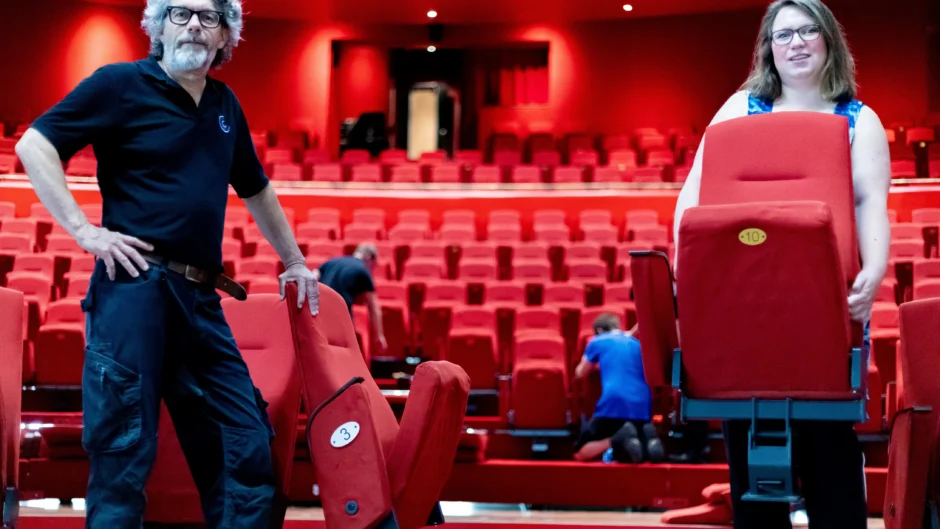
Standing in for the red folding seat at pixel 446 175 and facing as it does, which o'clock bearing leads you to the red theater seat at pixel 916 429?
The red theater seat is roughly at 12 o'clock from the red folding seat.

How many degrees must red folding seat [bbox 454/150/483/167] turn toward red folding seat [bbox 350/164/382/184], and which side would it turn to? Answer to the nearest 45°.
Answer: approximately 45° to its right

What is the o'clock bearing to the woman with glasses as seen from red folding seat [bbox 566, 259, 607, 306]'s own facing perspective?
The woman with glasses is roughly at 12 o'clock from the red folding seat.

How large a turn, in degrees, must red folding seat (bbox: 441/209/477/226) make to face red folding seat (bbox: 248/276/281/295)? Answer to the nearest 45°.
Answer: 0° — it already faces it

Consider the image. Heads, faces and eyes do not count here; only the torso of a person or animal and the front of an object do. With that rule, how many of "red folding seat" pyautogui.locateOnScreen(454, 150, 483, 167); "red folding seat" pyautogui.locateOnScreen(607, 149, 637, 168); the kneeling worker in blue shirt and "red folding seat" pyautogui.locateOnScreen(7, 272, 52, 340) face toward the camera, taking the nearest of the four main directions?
3

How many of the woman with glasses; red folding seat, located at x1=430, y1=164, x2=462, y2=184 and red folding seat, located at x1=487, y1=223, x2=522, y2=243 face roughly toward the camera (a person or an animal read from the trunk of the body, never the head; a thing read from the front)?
3

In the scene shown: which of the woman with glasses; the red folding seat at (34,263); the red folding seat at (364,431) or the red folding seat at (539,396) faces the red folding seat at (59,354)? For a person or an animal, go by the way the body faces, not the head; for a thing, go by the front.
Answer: the red folding seat at (34,263)

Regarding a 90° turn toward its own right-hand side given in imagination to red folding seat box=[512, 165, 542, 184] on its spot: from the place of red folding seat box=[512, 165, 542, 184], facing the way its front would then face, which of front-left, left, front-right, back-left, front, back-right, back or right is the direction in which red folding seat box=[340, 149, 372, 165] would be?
front-right

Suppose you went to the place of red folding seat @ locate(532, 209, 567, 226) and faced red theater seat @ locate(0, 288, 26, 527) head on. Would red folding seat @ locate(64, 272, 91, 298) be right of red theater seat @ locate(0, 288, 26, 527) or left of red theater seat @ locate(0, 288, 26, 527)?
right

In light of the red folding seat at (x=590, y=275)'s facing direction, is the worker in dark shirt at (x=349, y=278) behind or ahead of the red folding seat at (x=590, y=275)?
ahead

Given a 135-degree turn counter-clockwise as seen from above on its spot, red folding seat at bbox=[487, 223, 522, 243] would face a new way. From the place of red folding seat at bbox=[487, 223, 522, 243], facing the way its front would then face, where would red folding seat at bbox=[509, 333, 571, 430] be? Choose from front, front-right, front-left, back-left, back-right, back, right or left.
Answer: back-right
